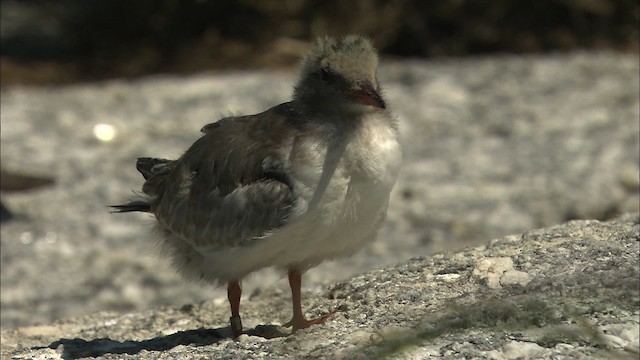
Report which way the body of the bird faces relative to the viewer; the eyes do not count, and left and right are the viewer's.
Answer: facing the viewer and to the right of the viewer
